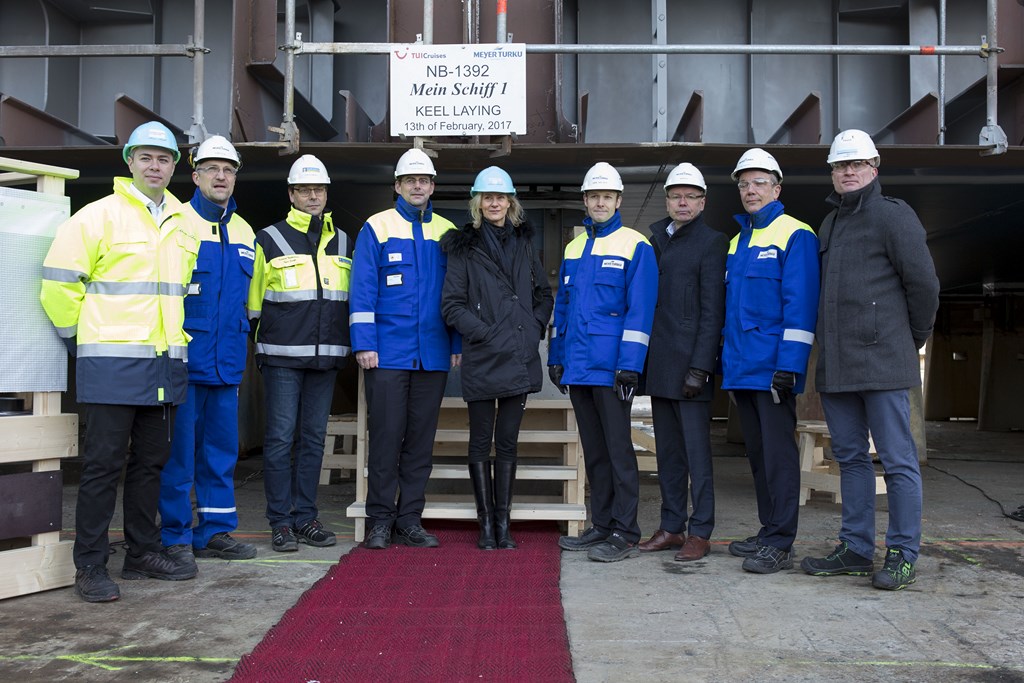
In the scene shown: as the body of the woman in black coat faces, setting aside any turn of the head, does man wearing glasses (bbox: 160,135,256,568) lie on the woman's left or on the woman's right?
on the woman's right

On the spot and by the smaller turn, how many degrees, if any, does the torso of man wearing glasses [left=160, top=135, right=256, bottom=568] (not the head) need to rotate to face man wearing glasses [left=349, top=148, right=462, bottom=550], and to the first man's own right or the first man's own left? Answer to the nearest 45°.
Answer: approximately 45° to the first man's own left

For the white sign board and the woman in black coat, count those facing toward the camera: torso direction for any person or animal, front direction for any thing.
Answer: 2

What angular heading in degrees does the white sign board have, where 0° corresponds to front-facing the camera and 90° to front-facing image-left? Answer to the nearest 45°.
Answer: approximately 0°

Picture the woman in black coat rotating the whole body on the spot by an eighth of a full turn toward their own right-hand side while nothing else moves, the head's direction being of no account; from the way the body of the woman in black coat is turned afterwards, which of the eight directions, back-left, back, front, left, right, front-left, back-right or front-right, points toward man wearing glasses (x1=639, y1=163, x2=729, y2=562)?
back-left

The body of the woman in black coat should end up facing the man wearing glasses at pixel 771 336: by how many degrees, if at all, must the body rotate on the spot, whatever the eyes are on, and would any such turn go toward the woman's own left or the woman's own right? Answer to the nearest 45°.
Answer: approximately 90° to the woman's own left

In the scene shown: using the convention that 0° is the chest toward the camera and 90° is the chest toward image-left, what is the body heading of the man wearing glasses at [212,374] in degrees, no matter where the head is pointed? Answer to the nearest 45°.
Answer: approximately 315°

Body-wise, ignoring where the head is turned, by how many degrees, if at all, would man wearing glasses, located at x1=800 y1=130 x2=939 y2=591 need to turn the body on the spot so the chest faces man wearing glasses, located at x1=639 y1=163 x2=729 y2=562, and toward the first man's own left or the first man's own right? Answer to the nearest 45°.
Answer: approximately 45° to the first man's own right
